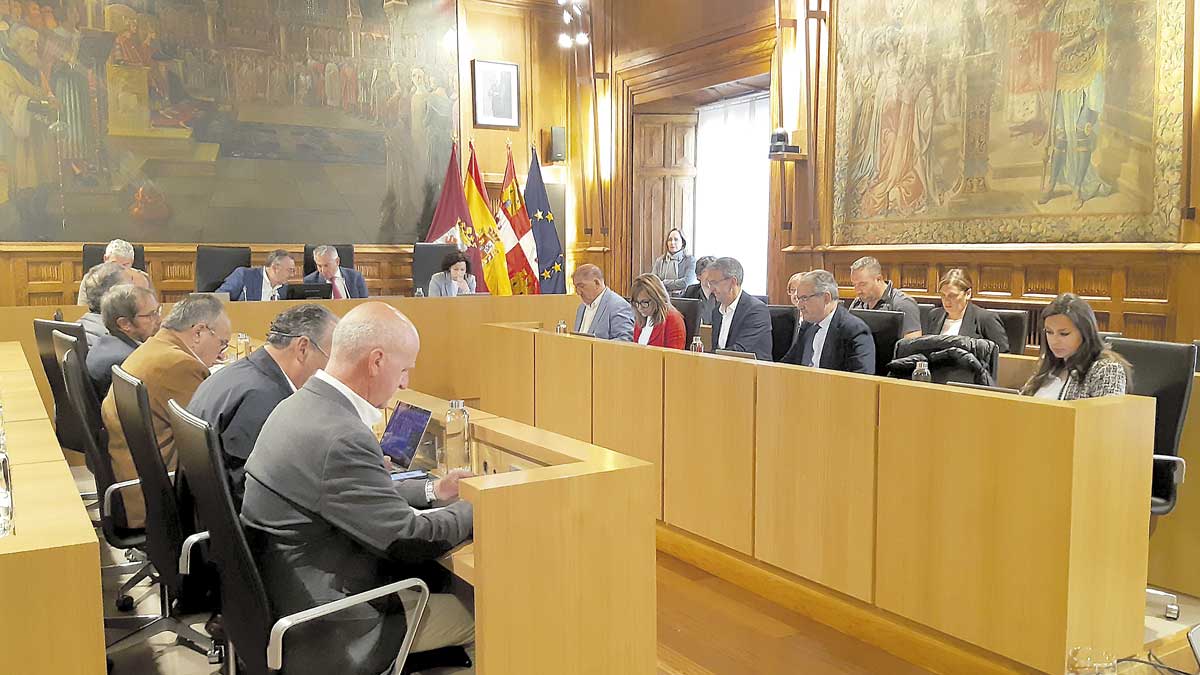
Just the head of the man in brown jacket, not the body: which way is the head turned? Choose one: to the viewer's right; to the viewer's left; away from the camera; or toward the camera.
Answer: to the viewer's right

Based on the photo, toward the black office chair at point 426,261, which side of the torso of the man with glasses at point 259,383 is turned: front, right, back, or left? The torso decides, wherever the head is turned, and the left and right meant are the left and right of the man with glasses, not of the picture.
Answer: left

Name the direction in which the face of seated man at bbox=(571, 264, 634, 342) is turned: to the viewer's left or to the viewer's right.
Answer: to the viewer's left

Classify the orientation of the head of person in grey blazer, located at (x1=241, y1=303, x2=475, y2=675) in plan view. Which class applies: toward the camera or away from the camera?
away from the camera

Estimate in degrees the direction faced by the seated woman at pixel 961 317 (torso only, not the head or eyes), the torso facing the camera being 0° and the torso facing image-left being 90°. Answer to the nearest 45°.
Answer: approximately 45°

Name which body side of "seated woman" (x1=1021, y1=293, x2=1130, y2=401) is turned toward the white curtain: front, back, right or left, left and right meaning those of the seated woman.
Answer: right

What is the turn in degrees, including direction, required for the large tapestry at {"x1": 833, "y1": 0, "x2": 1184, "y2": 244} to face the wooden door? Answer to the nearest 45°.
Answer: approximately 135° to its right

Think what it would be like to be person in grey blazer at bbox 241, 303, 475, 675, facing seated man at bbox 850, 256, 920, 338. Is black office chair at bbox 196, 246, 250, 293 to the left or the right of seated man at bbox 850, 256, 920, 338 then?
left

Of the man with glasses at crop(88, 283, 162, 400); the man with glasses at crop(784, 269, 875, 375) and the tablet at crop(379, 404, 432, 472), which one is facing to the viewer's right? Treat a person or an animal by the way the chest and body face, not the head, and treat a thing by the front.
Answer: the man with glasses at crop(88, 283, 162, 400)

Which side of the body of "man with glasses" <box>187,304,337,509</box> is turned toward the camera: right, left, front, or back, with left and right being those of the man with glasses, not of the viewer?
right

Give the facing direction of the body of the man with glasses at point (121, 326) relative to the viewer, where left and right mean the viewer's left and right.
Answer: facing to the right of the viewer

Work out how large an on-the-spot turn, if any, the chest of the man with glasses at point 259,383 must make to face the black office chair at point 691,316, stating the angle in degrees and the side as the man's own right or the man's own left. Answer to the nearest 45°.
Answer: approximately 45° to the man's own left

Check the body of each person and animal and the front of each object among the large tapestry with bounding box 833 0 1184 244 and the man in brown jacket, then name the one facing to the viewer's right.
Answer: the man in brown jacket

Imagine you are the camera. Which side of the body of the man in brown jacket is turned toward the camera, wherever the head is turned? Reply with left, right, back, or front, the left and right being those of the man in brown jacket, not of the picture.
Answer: right

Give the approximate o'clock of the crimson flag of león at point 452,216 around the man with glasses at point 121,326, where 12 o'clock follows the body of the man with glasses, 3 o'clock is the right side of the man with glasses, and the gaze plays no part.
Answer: The crimson flag of león is roughly at 10 o'clock from the man with glasses.
